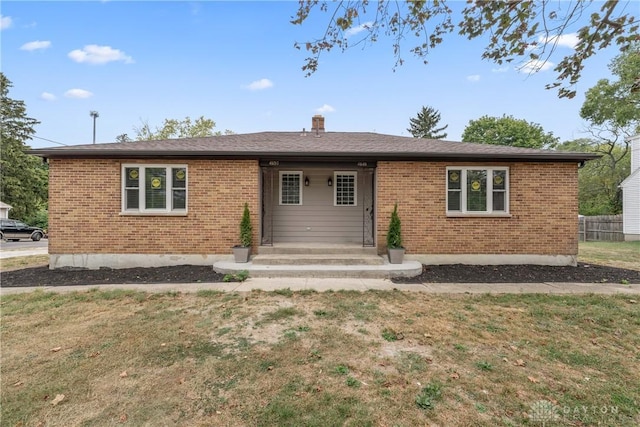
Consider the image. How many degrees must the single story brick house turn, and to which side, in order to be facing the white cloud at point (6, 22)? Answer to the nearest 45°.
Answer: approximately 90° to its right

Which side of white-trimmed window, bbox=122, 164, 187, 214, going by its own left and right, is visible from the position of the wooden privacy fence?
left

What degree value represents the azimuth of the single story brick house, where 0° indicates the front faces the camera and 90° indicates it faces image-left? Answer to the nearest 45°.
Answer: approximately 0°

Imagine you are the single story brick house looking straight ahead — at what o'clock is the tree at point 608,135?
The tree is roughly at 8 o'clock from the single story brick house.

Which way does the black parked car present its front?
to the viewer's right

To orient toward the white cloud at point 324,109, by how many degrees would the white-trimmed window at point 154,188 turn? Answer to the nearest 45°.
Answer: approximately 135° to its left
